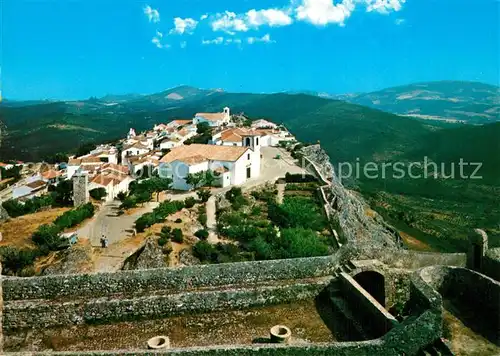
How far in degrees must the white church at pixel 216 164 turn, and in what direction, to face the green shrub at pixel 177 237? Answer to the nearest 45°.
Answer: approximately 45° to its right

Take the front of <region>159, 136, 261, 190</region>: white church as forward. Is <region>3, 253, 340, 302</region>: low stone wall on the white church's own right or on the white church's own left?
on the white church's own right

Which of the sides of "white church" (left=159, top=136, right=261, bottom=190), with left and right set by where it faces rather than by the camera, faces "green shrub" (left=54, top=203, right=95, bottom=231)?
right

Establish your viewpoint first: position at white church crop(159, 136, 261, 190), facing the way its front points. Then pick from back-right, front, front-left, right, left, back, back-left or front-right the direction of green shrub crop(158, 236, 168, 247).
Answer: front-right

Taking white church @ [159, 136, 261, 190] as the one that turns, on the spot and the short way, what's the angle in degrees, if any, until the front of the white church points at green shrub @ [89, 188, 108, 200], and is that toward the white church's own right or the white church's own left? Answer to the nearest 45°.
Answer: approximately 90° to the white church's own right

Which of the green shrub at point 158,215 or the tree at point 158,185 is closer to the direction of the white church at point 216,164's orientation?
the green shrub

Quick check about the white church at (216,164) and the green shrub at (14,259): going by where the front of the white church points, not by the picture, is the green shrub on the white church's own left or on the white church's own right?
on the white church's own right

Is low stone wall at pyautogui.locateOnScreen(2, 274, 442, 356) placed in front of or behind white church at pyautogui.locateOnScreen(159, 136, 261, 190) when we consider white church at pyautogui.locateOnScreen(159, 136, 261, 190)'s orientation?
in front

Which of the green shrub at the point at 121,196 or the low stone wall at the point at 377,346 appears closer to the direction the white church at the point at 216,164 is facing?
the low stone wall

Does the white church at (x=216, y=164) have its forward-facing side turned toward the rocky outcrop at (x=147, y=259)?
no

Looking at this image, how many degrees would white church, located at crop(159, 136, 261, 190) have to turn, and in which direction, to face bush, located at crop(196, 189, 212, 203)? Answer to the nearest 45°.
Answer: approximately 45° to its right

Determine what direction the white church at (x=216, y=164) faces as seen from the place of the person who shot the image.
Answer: facing the viewer and to the right of the viewer

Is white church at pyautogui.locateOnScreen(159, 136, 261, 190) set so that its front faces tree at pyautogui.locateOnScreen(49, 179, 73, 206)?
no
